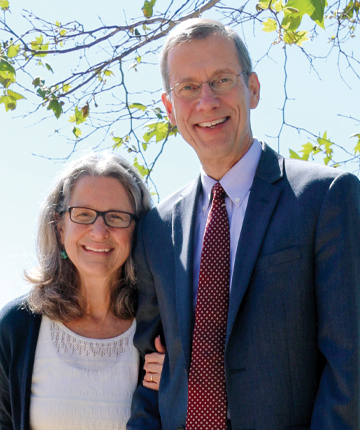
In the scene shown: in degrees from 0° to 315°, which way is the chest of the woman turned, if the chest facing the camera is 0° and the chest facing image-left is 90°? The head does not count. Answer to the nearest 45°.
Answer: approximately 0°

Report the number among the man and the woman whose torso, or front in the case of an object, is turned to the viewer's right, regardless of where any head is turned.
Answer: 0

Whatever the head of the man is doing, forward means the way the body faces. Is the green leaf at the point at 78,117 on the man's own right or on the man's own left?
on the man's own right

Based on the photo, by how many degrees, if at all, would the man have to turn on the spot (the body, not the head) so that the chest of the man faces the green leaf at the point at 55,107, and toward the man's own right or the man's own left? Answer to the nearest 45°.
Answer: approximately 90° to the man's own right

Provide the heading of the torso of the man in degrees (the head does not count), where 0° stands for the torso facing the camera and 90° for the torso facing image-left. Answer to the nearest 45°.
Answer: approximately 45°
